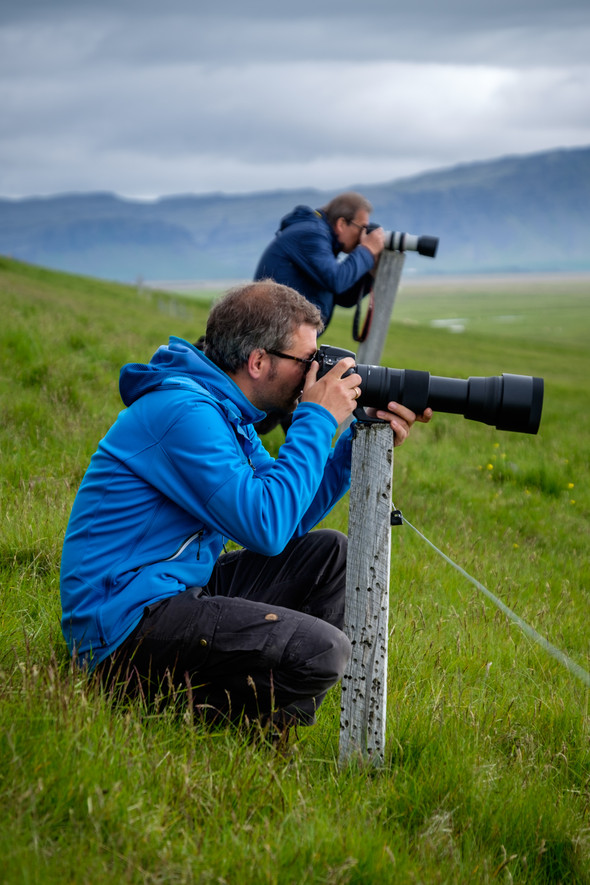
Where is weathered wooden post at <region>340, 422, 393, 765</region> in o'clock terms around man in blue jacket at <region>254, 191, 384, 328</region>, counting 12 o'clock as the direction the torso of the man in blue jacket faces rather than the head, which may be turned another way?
The weathered wooden post is roughly at 3 o'clock from the man in blue jacket.

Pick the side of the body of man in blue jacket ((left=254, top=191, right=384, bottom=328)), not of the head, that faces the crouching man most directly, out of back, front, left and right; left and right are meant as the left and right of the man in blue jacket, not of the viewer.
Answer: right

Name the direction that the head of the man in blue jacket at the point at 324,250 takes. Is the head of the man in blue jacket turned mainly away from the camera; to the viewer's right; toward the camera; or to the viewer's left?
to the viewer's right

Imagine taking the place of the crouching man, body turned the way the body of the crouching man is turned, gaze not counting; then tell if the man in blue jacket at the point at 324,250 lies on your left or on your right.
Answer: on your left

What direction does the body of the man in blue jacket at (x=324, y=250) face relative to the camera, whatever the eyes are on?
to the viewer's right

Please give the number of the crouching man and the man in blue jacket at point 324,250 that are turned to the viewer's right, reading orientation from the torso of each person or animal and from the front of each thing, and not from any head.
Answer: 2

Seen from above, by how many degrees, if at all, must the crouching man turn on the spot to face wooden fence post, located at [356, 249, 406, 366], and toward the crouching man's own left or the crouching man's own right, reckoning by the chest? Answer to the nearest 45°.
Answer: approximately 90° to the crouching man's own left

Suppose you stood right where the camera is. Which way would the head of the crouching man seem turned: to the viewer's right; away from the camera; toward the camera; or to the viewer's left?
to the viewer's right

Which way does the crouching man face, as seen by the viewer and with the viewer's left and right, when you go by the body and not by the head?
facing to the right of the viewer
